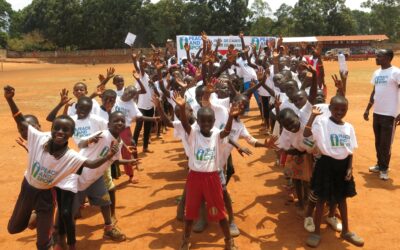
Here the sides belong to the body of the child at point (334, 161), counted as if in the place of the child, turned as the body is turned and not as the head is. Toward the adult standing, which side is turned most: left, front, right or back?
back

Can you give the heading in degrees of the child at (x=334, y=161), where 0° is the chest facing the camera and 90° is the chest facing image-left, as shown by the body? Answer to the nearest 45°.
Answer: approximately 0°

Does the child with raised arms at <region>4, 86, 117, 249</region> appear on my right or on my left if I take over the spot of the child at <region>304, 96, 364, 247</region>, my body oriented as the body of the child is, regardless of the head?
on my right

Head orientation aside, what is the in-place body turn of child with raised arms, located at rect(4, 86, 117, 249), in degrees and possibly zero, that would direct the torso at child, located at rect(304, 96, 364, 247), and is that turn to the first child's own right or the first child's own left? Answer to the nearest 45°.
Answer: approximately 90° to the first child's own left

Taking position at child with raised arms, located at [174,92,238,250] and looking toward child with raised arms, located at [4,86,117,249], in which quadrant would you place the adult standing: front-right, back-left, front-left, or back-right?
back-right

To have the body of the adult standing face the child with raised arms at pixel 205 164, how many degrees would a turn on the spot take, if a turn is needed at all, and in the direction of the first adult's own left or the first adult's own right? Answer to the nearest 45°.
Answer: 0° — they already face them

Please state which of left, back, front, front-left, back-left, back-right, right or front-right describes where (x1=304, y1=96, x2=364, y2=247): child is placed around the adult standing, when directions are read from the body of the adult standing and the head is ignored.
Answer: front-left
